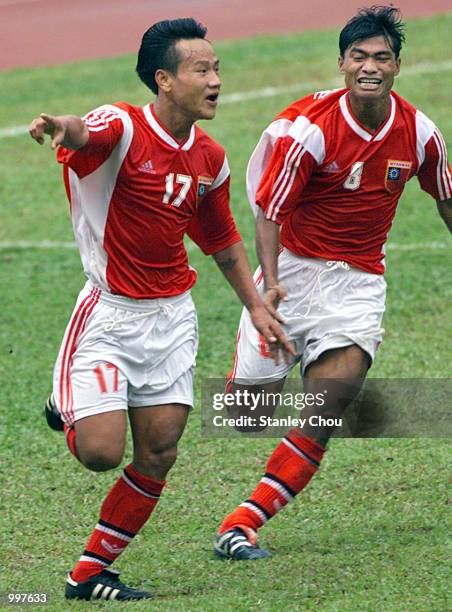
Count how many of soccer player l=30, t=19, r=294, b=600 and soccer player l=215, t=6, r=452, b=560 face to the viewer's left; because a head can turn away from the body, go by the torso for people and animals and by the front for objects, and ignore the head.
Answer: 0

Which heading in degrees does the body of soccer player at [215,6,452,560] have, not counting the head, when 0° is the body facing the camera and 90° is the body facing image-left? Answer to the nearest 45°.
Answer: approximately 0°

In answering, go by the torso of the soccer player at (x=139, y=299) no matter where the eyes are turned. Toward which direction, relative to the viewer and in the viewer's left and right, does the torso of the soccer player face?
facing the viewer and to the right of the viewer

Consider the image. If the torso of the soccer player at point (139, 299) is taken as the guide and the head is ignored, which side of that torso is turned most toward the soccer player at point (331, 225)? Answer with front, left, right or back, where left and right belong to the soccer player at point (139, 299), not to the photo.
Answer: left

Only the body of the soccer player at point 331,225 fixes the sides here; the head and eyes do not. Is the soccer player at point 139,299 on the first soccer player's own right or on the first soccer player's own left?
on the first soccer player's own right
